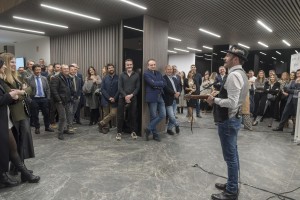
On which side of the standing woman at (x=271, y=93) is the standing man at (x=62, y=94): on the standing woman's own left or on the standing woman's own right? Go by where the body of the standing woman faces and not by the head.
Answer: on the standing woman's own right

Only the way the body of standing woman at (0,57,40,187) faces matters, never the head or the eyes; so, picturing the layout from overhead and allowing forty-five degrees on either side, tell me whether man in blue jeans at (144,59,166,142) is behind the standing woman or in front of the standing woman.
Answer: in front

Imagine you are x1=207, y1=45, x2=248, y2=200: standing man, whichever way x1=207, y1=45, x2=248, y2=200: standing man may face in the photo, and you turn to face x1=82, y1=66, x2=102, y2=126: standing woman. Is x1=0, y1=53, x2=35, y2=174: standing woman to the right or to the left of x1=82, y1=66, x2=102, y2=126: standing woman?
left

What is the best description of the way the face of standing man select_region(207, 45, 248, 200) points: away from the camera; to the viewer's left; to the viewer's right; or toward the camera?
to the viewer's left

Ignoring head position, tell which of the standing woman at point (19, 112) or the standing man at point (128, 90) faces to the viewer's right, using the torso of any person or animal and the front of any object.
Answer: the standing woman

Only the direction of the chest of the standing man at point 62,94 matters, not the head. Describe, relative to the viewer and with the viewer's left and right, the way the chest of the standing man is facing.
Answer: facing the viewer and to the right of the viewer

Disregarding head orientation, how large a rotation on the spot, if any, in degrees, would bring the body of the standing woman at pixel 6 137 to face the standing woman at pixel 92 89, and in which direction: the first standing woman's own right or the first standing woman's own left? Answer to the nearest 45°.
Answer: approximately 45° to the first standing woman's own left

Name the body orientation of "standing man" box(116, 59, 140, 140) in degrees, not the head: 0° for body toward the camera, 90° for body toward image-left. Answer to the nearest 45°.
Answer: approximately 0°

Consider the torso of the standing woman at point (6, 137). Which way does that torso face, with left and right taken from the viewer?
facing to the right of the viewer

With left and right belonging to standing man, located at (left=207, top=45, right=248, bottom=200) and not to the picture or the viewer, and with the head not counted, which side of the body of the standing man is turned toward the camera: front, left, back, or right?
left

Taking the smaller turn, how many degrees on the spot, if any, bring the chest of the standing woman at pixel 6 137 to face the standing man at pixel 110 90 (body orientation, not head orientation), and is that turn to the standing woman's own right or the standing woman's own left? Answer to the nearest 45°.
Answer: approximately 45° to the standing woman's own left

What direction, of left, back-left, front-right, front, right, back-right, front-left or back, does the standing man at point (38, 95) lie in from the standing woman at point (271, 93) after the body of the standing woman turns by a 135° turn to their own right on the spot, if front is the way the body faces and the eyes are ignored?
left
